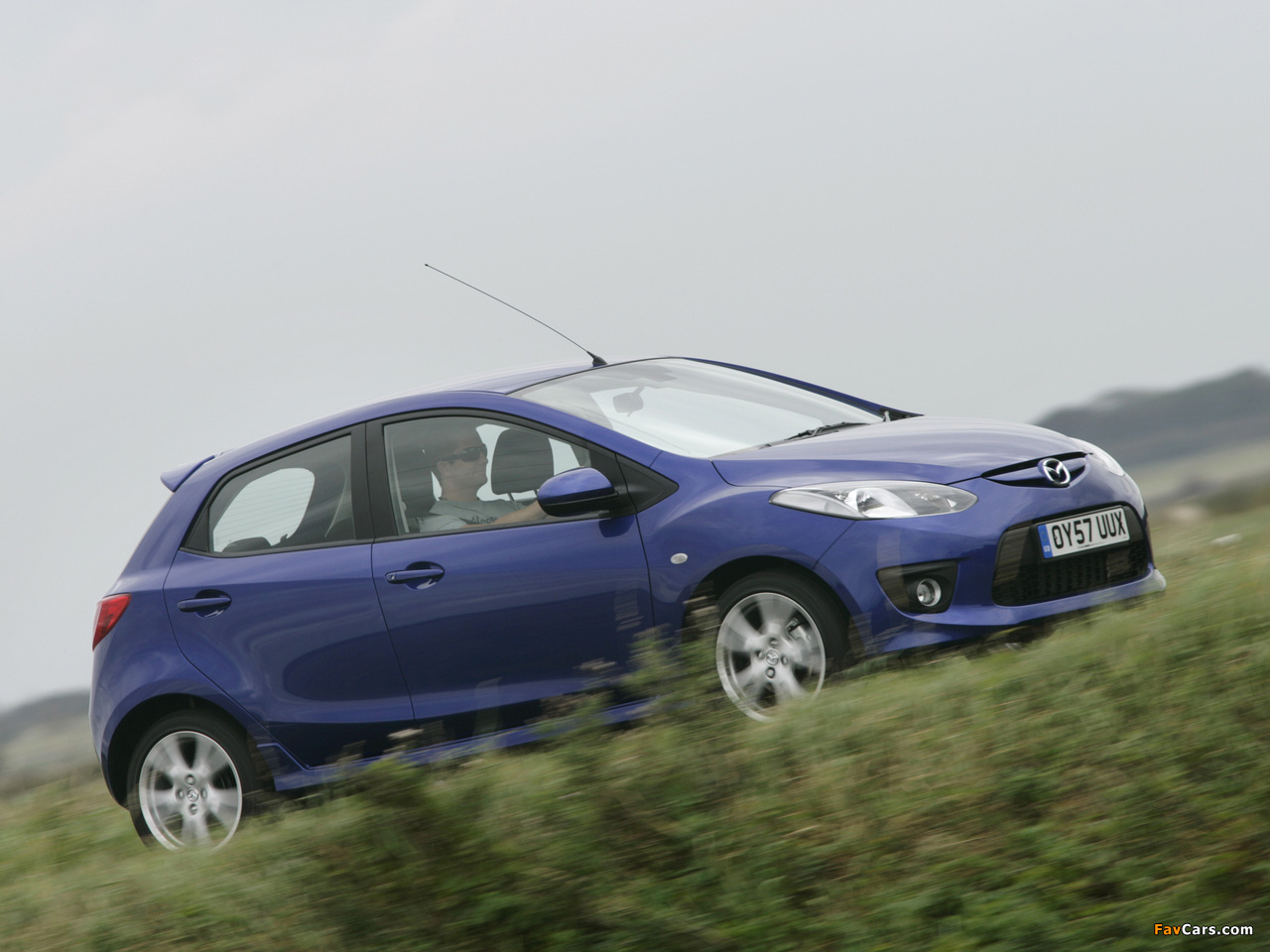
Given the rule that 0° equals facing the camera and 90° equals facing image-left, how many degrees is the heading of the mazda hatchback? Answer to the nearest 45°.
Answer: approximately 315°

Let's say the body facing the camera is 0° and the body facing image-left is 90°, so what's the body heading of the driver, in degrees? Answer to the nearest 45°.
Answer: approximately 315°
